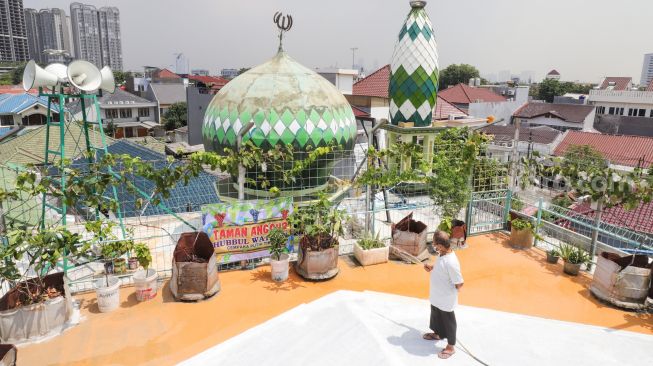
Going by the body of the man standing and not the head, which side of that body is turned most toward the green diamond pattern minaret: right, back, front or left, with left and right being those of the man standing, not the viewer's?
right

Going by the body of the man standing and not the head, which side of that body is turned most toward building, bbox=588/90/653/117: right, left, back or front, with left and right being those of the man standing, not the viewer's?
right

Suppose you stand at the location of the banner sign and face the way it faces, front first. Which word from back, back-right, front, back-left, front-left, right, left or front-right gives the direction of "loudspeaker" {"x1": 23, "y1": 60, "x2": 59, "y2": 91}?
right

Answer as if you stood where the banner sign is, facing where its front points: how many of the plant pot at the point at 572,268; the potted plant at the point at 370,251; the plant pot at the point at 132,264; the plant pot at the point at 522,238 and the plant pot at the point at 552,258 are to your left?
4

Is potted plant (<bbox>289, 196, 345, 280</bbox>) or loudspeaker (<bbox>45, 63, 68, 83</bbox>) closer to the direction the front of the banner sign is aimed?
the potted plant

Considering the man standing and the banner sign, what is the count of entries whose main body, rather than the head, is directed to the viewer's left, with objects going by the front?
1

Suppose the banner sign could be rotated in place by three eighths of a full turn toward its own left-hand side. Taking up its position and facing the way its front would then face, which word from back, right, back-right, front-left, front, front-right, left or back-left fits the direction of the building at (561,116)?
front

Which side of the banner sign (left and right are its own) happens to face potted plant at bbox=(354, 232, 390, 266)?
left

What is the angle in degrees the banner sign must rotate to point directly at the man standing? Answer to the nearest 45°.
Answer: approximately 45° to its left

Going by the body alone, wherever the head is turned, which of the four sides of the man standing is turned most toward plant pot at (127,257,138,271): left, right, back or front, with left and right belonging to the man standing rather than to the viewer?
front

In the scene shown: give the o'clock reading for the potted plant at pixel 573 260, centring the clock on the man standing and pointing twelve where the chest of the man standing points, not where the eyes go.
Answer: The potted plant is roughly at 4 o'clock from the man standing.

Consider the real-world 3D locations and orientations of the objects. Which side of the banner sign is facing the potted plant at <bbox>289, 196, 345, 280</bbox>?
left

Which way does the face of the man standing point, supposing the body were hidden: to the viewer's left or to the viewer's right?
to the viewer's left

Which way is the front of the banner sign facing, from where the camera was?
facing the viewer

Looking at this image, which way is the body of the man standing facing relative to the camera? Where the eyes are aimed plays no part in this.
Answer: to the viewer's left

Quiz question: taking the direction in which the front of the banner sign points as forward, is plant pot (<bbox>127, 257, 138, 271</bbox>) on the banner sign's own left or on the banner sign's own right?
on the banner sign's own right

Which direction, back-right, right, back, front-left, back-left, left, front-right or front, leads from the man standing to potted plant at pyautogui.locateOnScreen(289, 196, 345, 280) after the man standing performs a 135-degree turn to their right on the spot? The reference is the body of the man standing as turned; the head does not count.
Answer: left
